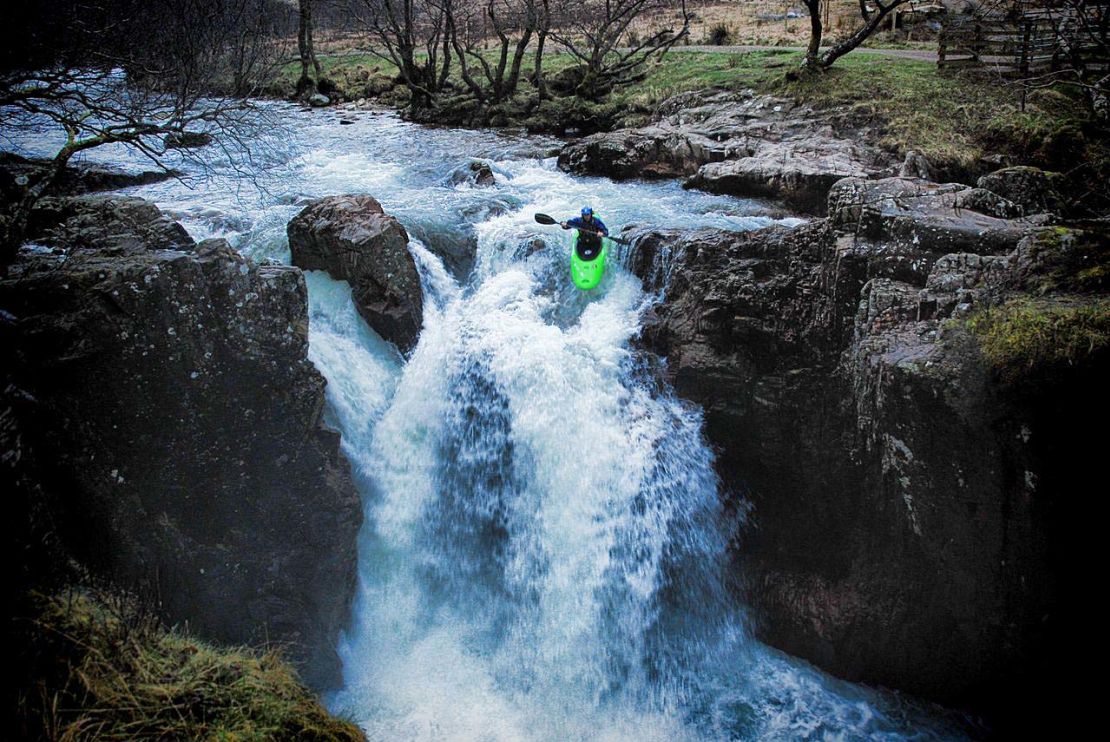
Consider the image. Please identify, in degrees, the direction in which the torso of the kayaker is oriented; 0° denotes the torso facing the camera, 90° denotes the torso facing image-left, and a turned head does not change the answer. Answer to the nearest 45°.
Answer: approximately 0°

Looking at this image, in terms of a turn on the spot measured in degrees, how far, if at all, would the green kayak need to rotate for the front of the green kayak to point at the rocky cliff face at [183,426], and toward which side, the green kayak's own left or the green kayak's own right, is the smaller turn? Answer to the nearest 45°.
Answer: approximately 45° to the green kayak's own right

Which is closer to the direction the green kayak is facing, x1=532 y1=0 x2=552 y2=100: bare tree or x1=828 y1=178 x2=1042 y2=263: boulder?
the boulder

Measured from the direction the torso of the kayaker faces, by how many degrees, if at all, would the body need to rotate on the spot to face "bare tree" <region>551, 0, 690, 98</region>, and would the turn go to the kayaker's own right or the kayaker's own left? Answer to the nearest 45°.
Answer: approximately 180°

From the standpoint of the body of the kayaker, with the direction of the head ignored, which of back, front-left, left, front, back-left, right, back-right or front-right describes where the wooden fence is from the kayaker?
back-left

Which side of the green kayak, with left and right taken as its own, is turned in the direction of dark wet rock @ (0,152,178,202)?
right

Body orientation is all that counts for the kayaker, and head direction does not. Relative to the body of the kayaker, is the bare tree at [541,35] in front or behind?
behind

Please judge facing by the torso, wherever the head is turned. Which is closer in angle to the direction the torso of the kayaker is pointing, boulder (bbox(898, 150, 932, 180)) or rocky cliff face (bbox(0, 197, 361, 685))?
the rocky cliff face
